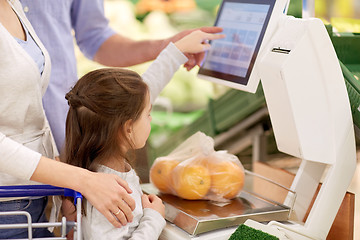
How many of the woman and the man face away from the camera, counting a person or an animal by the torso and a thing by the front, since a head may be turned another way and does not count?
0

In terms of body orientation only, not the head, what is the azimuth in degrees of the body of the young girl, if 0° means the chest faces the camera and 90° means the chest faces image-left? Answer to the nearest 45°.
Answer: approximately 225°

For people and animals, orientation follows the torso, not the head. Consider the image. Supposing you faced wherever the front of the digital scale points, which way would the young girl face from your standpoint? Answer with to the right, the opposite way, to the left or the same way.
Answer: the opposite way

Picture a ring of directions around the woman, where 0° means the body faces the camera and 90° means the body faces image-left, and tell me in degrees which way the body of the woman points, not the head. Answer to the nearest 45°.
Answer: approximately 315°

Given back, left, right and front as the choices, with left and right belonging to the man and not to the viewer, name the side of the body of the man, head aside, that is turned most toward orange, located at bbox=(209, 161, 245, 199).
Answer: front

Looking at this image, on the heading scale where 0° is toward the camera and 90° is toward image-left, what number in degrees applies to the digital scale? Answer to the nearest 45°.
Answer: approximately 45°

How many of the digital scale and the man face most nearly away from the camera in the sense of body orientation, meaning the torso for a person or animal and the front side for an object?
0

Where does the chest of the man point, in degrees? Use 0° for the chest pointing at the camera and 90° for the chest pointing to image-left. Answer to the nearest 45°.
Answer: approximately 315°

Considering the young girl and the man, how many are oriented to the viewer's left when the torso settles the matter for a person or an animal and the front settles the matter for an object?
0
